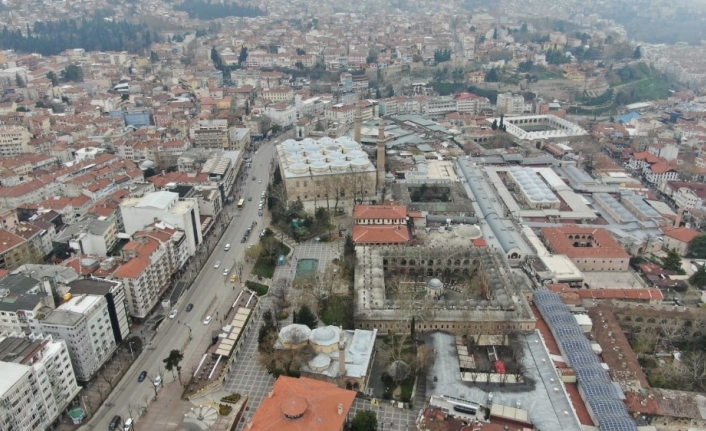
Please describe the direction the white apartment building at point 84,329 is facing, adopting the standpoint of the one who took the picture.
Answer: facing the viewer and to the right of the viewer

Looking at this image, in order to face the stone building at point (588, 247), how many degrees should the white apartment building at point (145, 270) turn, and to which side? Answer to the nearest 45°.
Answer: approximately 45° to its left

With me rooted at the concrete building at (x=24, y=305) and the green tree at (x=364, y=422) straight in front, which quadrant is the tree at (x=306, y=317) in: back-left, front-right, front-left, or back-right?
front-left

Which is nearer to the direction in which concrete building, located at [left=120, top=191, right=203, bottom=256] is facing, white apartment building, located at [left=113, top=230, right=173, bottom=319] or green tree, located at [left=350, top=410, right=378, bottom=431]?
the green tree

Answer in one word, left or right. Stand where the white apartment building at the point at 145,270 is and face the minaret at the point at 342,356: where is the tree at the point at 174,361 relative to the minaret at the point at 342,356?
right

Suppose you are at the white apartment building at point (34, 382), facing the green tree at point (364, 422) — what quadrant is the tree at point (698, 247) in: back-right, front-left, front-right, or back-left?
front-left

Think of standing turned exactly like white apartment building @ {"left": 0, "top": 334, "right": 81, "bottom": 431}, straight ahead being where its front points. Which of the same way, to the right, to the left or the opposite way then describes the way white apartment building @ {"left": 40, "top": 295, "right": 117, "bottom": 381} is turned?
the same way

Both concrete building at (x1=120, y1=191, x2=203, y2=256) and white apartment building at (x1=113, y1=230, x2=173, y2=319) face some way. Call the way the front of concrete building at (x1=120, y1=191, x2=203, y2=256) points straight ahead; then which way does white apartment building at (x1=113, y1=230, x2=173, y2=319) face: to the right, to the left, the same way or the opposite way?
the same way

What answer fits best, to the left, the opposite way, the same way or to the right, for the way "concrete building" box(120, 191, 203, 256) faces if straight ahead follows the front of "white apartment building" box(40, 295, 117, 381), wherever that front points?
the same way

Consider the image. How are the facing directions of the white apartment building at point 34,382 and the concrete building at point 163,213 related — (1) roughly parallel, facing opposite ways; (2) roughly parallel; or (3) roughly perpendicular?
roughly parallel

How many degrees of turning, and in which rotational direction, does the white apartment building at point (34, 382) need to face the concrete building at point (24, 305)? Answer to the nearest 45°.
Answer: approximately 135° to its left

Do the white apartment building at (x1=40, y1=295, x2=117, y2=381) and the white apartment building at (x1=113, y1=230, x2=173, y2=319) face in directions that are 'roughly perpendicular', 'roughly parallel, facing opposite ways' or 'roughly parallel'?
roughly parallel

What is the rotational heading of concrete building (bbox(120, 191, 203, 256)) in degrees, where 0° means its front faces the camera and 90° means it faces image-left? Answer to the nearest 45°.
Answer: approximately 315°

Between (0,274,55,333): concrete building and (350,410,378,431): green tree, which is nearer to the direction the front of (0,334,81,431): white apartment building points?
the green tree

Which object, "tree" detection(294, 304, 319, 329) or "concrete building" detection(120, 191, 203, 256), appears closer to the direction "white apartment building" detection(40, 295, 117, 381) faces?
the tree

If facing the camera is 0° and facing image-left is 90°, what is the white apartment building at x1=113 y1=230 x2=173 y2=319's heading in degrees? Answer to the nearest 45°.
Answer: approximately 315°

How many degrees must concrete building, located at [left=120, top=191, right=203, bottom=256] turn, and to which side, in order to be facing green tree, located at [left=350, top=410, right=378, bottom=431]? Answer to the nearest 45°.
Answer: approximately 45° to its right

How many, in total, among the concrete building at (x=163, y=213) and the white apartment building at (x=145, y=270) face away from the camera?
0

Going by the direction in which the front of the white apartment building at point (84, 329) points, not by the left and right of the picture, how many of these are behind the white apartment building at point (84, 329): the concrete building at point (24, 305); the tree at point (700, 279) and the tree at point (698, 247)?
1

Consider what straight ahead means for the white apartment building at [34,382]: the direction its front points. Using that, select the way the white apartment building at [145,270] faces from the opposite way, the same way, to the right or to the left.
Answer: the same way
